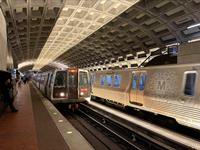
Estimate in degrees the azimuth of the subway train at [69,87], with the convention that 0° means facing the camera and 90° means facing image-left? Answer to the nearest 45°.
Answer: approximately 315°

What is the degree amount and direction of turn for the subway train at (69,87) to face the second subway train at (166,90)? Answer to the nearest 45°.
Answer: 0° — it already faces it
